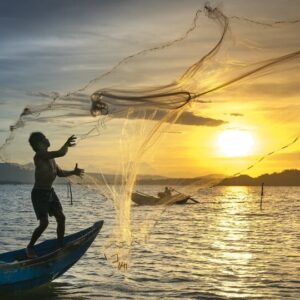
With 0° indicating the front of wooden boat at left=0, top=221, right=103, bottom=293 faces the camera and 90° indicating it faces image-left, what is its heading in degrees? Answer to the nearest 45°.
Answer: approximately 270°

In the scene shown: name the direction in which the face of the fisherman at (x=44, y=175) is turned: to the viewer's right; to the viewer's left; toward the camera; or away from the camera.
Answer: to the viewer's right
